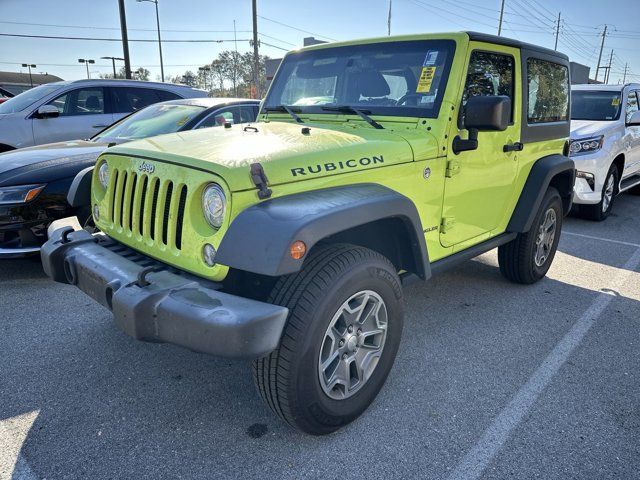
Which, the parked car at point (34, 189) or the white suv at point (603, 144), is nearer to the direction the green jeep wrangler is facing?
the parked car

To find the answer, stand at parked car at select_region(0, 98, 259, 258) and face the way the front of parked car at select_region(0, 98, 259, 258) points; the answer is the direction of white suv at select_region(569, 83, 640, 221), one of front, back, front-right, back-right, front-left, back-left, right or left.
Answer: back-left

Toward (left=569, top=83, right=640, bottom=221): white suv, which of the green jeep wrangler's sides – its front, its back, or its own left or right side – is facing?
back

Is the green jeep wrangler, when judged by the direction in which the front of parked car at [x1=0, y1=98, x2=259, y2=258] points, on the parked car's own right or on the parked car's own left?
on the parked car's own left

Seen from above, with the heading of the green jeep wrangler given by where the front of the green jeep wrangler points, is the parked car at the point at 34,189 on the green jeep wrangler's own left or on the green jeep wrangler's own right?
on the green jeep wrangler's own right

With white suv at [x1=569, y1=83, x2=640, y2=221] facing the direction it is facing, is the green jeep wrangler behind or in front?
in front

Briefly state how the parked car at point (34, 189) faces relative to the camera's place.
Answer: facing the viewer and to the left of the viewer
